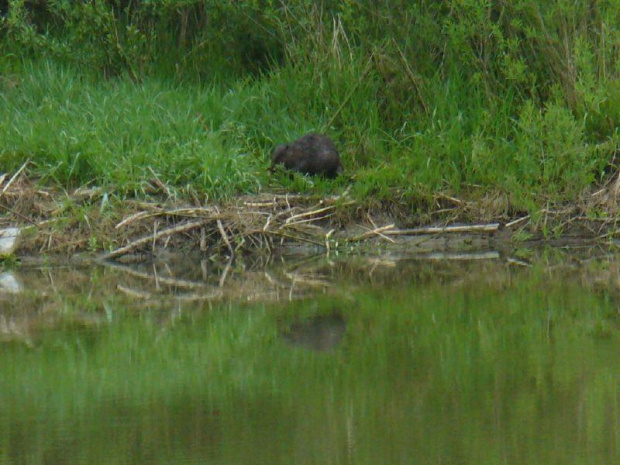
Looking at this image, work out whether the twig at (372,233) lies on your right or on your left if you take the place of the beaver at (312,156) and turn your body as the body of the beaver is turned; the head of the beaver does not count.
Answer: on your left

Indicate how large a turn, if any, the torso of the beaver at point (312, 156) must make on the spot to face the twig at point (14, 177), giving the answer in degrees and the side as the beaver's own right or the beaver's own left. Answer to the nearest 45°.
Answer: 0° — it already faces it

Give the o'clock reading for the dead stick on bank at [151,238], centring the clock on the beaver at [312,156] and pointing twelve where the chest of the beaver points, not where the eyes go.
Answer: The dead stick on bank is roughly at 11 o'clock from the beaver.

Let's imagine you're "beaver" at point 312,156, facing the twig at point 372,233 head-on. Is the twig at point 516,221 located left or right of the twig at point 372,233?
left

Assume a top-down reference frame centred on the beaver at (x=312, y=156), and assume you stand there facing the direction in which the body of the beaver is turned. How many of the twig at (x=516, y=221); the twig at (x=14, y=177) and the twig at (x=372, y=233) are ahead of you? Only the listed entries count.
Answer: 1

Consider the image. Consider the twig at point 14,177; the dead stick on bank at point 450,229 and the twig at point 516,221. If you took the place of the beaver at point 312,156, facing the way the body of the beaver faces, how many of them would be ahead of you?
1

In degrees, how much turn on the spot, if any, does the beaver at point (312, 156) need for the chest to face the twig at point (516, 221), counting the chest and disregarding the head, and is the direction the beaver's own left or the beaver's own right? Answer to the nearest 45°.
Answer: approximately 180°

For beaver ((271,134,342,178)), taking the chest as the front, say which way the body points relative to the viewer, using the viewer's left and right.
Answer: facing to the left of the viewer

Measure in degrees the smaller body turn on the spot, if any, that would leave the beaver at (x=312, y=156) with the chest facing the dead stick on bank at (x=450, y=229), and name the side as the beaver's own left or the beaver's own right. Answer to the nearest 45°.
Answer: approximately 135° to the beaver's own left
